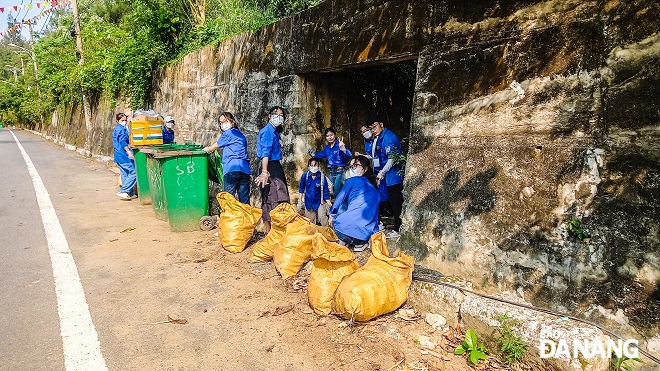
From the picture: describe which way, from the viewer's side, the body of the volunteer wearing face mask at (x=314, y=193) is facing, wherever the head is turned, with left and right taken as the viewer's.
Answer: facing the viewer

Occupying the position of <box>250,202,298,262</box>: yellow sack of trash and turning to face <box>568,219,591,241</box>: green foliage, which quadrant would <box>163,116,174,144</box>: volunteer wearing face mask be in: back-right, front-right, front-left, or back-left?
back-left

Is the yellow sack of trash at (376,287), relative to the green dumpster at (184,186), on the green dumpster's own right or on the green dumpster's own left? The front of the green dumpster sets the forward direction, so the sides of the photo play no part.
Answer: on the green dumpster's own left

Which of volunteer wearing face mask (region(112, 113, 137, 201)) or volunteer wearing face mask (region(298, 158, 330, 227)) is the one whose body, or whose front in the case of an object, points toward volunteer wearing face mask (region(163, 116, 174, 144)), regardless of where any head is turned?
volunteer wearing face mask (region(112, 113, 137, 201))

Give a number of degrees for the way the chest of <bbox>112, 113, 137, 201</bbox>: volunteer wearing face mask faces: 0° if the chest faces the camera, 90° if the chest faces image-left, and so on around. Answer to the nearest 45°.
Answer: approximately 315°

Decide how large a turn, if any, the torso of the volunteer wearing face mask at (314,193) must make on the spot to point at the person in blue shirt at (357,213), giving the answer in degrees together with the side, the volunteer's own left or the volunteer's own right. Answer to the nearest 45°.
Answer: approximately 45° to the volunteer's own left

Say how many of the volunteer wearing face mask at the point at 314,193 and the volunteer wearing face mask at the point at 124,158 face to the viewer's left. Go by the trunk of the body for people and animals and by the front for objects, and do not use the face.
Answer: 0

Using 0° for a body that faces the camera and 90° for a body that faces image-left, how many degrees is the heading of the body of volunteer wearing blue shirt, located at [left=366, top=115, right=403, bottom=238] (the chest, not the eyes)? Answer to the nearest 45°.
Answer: approximately 45°

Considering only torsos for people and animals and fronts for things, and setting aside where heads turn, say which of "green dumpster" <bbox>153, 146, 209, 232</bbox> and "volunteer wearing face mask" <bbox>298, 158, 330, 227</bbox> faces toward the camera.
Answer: the volunteer wearing face mask

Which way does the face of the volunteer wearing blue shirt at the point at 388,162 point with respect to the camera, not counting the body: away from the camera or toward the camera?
toward the camera
